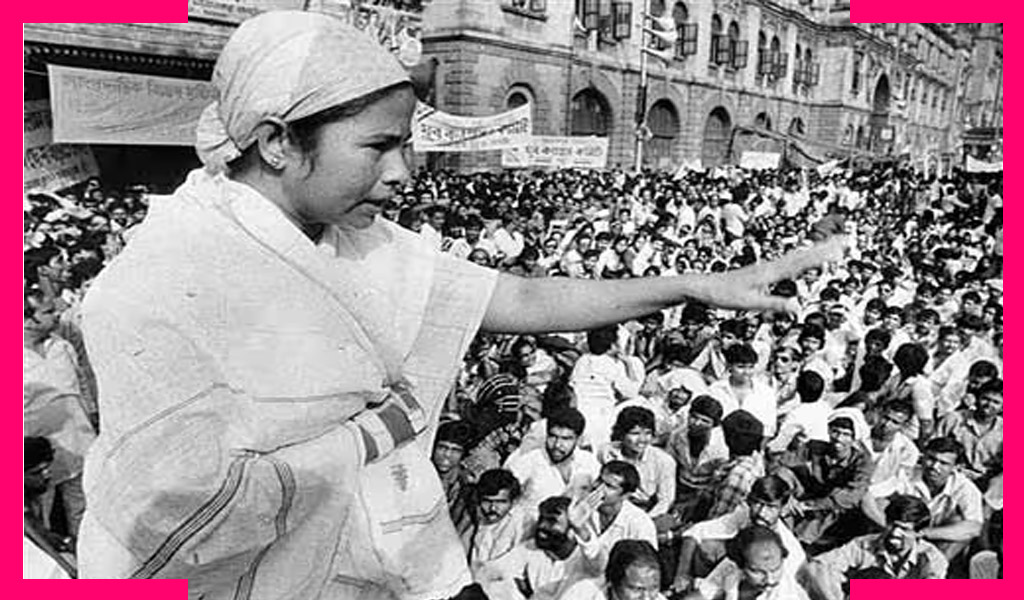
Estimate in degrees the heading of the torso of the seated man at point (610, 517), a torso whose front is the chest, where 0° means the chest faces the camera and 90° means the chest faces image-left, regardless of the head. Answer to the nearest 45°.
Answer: approximately 45°

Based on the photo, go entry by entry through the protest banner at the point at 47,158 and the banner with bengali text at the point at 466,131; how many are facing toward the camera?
2

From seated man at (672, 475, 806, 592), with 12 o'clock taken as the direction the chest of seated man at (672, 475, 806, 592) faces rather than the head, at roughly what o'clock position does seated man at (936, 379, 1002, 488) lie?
seated man at (936, 379, 1002, 488) is roughly at 7 o'clock from seated man at (672, 475, 806, 592).

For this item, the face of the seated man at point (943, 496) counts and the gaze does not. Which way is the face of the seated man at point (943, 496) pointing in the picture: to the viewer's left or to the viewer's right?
to the viewer's left

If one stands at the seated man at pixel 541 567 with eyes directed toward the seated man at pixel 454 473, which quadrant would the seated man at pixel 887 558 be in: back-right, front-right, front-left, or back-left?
back-right

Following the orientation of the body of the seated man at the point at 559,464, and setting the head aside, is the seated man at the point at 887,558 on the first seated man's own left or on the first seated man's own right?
on the first seated man's own left

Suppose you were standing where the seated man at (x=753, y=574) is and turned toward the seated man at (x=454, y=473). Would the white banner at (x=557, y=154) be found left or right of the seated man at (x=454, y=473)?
right

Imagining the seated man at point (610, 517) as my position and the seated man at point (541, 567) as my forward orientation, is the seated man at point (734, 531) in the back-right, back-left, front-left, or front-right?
back-left

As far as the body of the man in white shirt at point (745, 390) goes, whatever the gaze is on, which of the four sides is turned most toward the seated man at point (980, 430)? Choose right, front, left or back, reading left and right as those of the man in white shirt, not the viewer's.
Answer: left
